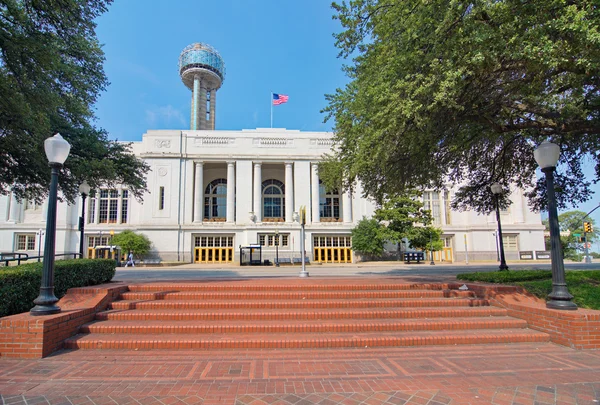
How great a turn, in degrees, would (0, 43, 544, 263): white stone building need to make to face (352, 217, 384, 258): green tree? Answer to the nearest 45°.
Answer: approximately 90° to its left

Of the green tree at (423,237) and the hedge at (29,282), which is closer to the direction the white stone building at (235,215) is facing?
the hedge

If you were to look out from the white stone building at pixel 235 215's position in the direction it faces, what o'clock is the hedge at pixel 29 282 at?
The hedge is roughly at 12 o'clock from the white stone building.

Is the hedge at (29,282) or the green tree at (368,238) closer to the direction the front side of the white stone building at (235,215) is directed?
the hedge

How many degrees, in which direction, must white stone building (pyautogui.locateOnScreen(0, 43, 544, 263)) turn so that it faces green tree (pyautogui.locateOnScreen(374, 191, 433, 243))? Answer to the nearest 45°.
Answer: approximately 45° to its left

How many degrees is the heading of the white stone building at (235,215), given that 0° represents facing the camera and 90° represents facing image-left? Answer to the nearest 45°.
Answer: approximately 0°

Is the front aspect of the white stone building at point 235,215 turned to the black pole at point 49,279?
yes

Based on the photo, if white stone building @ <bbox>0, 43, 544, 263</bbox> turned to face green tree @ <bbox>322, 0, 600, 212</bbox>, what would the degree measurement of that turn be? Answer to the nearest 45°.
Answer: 0° — it already faces it

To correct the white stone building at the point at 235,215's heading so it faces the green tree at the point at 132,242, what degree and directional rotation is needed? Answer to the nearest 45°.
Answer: approximately 90° to its right

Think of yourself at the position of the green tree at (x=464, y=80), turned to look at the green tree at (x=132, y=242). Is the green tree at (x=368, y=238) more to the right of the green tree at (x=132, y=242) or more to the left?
right
